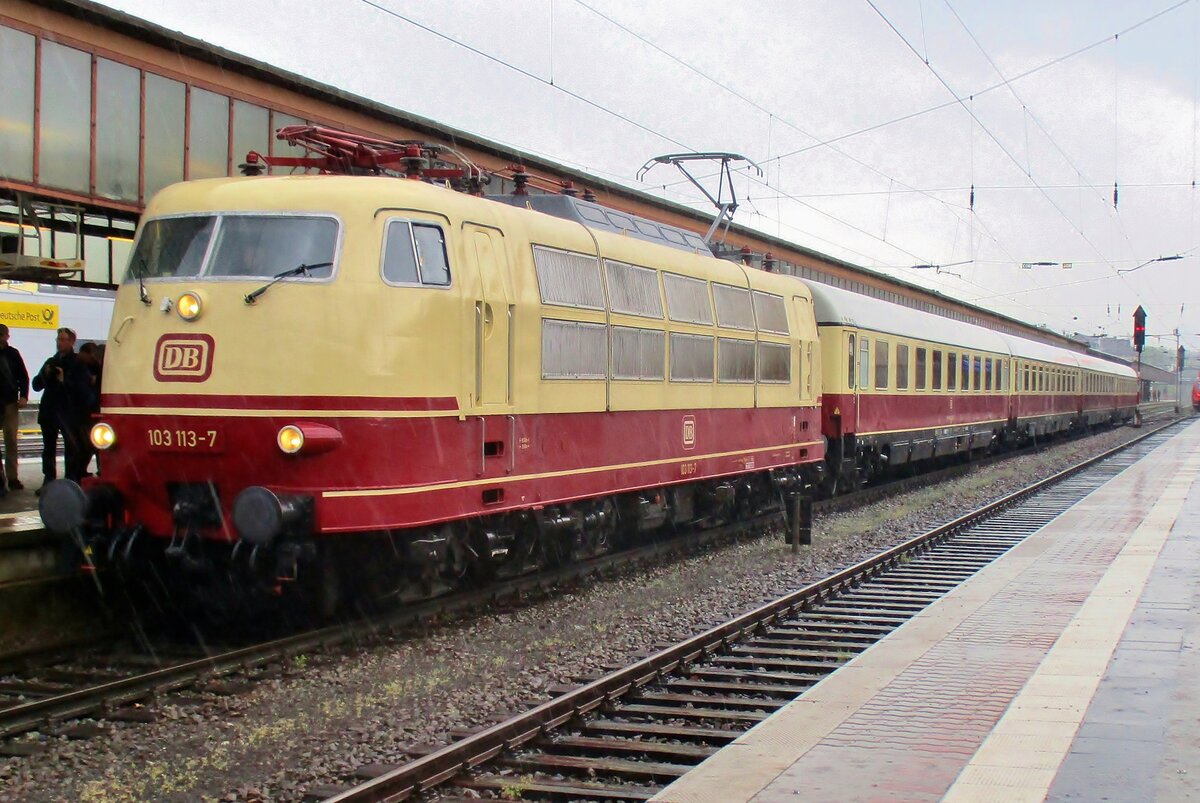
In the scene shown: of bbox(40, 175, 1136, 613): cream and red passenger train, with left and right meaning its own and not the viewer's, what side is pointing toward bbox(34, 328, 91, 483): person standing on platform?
front

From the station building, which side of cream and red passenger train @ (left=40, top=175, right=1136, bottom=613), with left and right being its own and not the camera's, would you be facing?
right

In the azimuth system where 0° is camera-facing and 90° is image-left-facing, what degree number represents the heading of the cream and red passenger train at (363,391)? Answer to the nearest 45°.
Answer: approximately 45°
